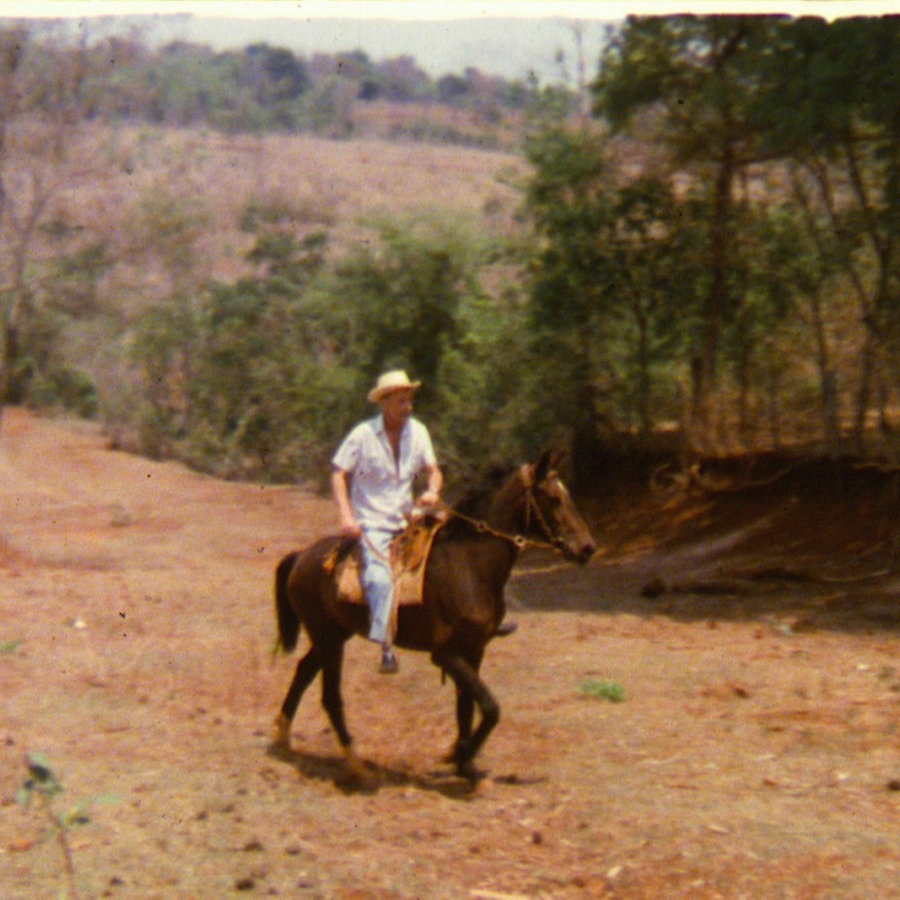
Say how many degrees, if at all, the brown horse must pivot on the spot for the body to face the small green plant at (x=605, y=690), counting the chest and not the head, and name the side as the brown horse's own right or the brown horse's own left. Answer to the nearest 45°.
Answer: approximately 45° to the brown horse's own left

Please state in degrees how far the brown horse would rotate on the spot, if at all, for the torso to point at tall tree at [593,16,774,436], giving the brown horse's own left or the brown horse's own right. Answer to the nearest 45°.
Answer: approximately 90° to the brown horse's own left

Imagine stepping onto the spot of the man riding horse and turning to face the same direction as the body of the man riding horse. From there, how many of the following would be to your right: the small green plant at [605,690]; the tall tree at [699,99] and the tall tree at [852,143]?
0

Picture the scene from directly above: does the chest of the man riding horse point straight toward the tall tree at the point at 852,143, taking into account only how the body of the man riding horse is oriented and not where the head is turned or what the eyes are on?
no

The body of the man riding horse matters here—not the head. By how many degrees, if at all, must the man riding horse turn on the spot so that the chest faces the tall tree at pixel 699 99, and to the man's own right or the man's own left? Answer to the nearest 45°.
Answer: approximately 135° to the man's own left

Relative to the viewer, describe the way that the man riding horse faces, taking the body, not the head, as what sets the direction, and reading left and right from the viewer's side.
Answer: facing the viewer and to the right of the viewer

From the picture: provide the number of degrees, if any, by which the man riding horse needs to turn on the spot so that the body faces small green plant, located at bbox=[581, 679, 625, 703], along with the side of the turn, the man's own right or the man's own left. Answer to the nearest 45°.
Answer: approximately 90° to the man's own left

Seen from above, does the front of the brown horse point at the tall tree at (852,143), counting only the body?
no

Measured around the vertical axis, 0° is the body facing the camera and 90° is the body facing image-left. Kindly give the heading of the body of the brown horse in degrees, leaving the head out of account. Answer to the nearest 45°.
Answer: approximately 270°
